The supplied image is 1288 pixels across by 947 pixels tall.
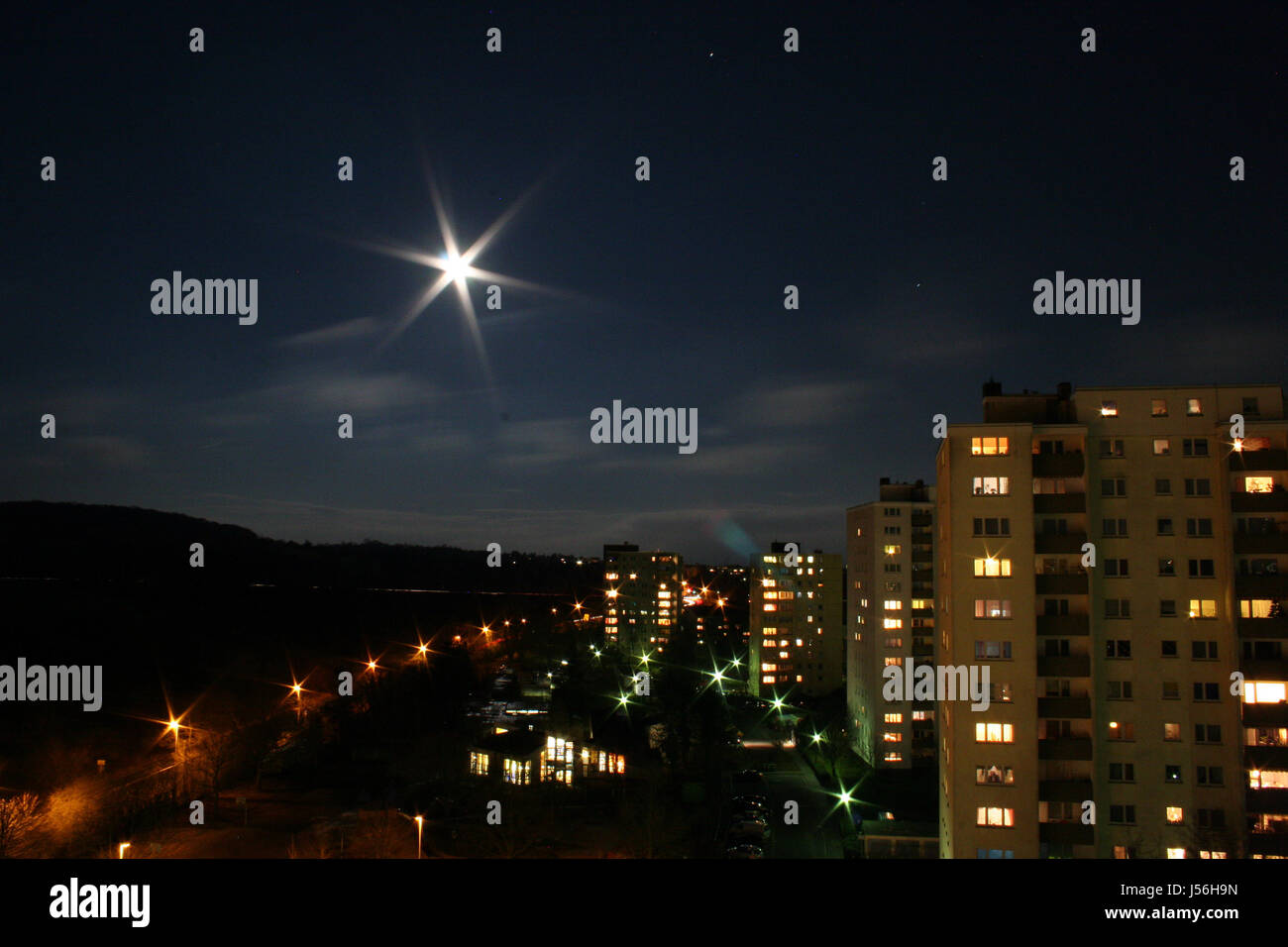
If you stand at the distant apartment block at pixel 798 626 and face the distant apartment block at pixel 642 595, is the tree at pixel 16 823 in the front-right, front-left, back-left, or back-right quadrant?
back-left

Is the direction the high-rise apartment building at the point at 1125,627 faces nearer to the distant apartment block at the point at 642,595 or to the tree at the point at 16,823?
the tree

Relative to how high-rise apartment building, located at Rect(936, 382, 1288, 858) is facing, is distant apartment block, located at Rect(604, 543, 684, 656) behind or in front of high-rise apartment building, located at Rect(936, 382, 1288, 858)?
behind

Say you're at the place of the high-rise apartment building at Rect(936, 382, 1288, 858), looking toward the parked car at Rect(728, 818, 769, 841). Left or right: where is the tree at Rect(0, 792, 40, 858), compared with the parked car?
left

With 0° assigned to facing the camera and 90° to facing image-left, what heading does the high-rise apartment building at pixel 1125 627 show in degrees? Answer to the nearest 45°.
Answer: approximately 0°

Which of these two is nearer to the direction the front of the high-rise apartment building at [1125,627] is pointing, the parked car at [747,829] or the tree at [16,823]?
the tree

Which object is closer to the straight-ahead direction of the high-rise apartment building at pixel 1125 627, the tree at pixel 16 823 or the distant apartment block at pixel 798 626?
the tree
